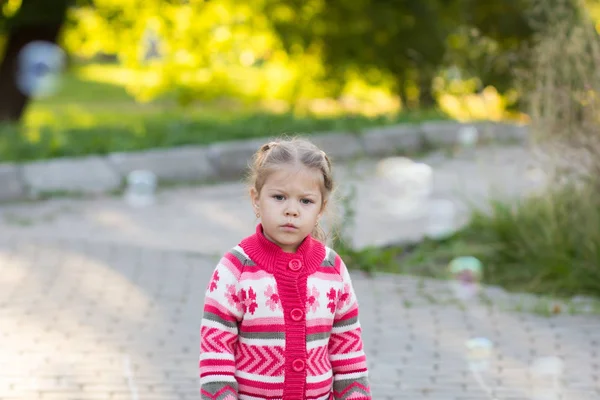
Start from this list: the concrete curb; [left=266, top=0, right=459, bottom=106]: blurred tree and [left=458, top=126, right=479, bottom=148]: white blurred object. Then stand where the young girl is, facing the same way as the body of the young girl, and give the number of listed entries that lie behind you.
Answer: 3

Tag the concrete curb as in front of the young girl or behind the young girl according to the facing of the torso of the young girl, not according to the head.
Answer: behind

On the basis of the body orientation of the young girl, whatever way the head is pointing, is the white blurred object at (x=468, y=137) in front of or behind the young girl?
behind

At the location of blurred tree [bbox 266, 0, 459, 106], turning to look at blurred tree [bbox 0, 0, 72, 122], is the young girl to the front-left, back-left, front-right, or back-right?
front-left

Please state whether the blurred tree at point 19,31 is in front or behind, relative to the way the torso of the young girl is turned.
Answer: behind

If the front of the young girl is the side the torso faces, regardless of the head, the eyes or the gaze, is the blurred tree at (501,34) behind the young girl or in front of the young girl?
behind

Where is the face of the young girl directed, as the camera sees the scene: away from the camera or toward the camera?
toward the camera

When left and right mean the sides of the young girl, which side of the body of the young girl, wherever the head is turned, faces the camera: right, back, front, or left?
front

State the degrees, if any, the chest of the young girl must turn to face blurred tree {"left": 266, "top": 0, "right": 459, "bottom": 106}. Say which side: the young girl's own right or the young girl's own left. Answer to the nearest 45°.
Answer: approximately 180°
